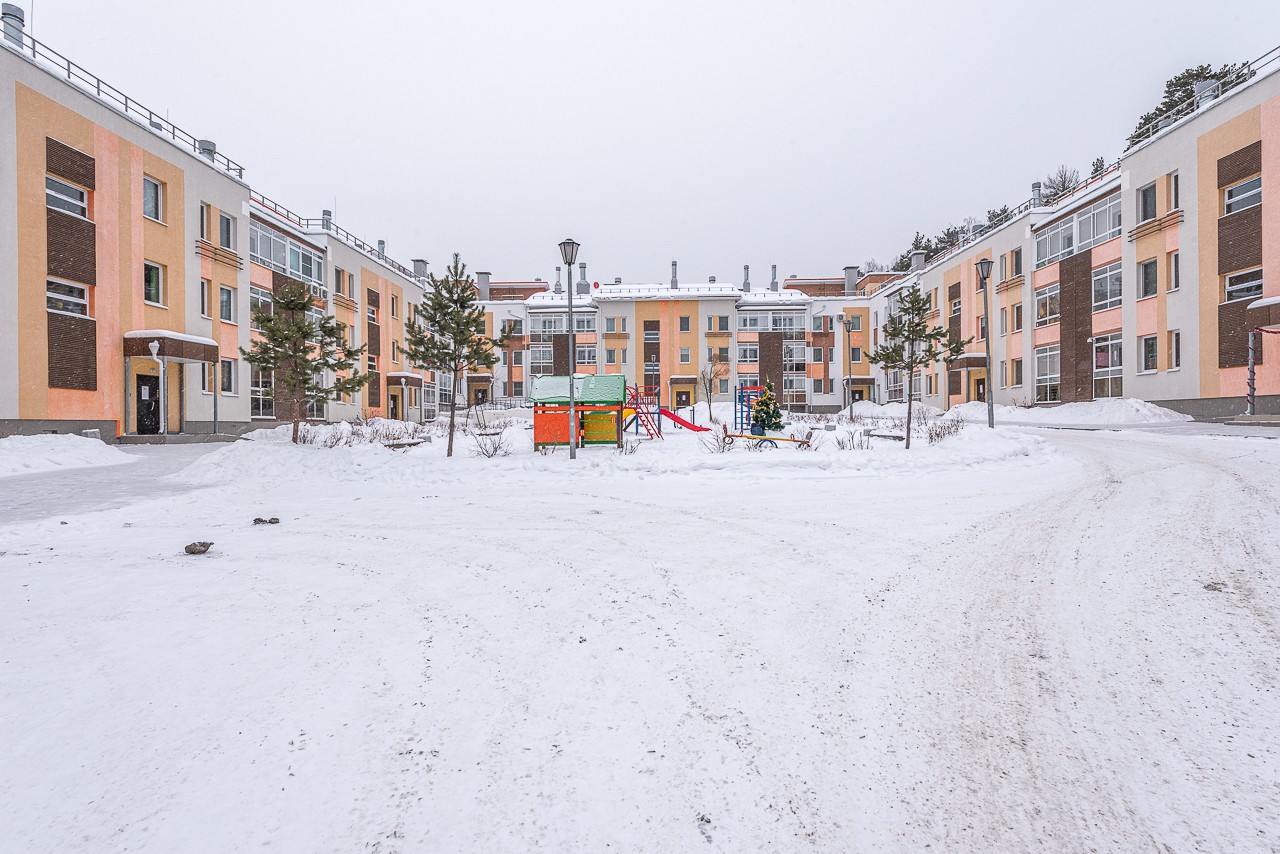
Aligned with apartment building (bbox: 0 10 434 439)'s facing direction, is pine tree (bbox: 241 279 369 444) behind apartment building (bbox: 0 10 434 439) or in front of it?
in front

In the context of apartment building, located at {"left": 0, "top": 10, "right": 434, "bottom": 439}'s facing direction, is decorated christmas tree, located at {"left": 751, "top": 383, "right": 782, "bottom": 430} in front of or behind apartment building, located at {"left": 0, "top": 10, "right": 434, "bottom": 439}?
in front

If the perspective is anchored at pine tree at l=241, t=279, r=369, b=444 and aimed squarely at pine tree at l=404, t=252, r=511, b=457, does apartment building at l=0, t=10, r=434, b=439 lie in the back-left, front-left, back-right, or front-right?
back-left

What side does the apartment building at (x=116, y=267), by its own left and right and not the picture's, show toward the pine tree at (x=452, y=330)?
front

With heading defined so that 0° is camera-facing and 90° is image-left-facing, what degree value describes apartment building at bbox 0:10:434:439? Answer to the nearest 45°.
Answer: approximately 315°
